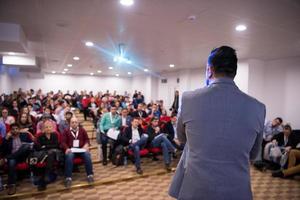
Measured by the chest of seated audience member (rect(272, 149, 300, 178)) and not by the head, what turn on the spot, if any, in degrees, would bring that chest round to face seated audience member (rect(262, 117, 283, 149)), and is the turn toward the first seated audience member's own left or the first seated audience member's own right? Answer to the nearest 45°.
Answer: approximately 90° to the first seated audience member's own right

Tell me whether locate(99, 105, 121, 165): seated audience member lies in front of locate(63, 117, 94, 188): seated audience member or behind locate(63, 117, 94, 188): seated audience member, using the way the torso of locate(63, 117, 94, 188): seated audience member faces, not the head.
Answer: behind

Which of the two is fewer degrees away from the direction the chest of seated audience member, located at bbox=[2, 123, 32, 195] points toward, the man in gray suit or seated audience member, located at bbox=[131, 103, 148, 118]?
the man in gray suit

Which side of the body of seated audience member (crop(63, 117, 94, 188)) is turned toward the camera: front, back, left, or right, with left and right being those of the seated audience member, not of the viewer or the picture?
front

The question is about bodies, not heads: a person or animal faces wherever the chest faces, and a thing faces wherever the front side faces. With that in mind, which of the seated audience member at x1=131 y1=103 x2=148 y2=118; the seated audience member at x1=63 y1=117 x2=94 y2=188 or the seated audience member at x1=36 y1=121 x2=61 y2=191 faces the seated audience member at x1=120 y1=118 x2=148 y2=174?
the seated audience member at x1=131 y1=103 x2=148 y2=118

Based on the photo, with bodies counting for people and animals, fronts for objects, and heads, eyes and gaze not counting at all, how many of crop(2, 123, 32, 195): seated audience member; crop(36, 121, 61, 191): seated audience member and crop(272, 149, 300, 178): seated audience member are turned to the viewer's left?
1

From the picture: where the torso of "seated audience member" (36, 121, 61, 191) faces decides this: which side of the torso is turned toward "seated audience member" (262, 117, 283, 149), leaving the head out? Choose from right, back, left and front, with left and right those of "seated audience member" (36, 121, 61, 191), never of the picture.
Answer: left

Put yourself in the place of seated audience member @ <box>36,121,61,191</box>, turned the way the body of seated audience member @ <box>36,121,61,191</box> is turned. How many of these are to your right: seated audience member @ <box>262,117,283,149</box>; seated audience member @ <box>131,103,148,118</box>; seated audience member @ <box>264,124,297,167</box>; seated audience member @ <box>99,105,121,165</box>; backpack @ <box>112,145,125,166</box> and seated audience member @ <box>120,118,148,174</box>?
0

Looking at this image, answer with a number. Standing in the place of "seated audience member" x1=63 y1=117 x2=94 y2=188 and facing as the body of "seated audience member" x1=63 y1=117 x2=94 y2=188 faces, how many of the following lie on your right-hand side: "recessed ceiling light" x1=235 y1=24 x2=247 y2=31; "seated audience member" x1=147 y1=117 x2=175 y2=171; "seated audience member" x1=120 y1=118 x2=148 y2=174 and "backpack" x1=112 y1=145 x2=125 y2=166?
0

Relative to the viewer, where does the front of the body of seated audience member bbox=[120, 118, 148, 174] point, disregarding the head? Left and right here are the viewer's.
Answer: facing the viewer

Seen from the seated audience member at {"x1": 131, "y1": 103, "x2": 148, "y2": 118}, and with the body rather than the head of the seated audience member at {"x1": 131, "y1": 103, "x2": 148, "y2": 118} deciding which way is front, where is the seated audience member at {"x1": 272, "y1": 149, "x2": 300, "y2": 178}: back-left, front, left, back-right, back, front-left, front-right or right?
front-left

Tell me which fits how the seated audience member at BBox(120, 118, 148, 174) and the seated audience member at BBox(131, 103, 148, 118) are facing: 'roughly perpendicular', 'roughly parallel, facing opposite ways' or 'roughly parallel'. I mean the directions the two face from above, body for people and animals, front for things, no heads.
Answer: roughly parallel

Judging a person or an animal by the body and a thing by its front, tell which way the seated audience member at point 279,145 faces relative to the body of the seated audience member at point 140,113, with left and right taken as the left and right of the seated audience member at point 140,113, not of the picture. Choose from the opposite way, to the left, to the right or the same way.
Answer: to the right

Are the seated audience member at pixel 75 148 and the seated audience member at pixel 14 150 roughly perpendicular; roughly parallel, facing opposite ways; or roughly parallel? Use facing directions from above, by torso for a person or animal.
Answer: roughly parallel

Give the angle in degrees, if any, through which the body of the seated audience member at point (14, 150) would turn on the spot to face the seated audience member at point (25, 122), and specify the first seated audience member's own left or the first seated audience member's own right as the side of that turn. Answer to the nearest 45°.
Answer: approximately 180°

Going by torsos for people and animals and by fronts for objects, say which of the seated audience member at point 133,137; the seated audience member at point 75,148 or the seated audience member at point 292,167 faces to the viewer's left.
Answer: the seated audience member at point 292,167
